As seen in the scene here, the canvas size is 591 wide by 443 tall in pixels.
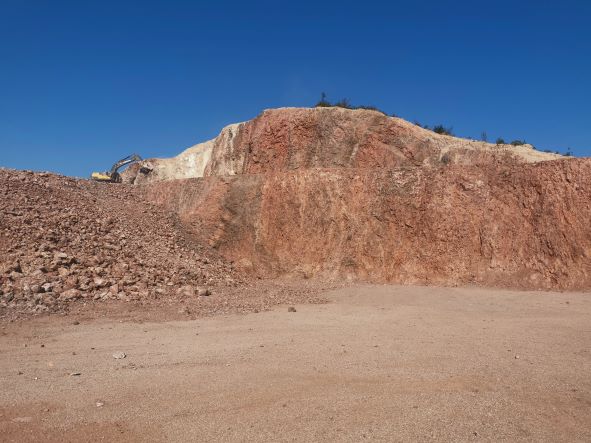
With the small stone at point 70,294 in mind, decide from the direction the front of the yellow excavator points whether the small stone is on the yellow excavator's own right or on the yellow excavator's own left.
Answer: on the yellow excavator's own right

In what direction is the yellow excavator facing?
to the viewer's right
